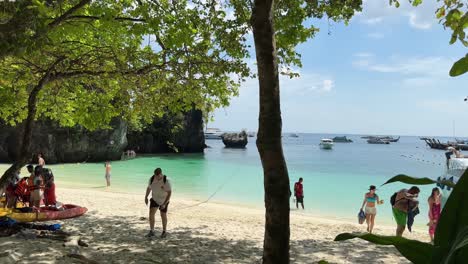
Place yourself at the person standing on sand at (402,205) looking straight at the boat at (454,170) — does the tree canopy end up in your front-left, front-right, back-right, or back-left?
back-left
